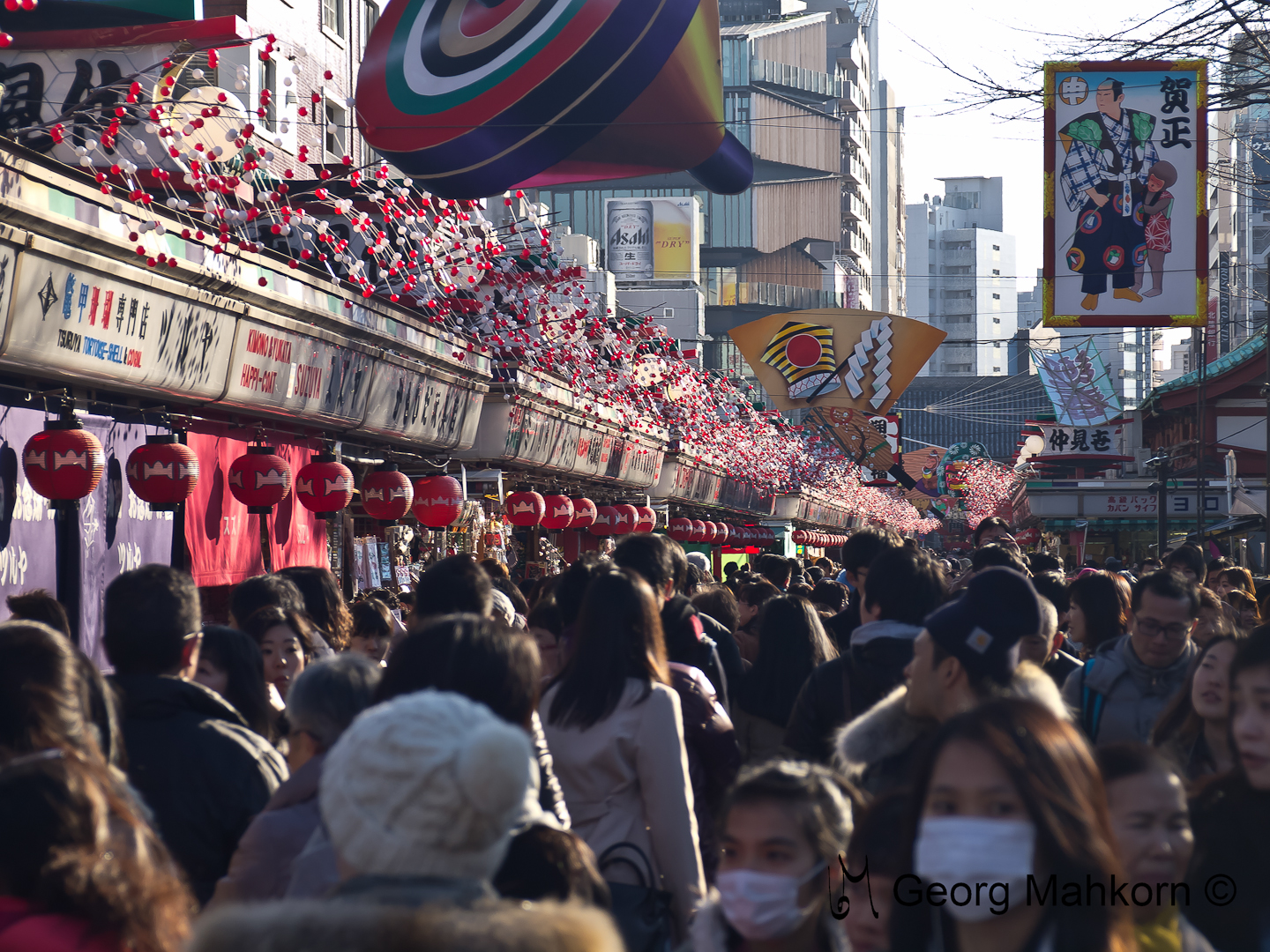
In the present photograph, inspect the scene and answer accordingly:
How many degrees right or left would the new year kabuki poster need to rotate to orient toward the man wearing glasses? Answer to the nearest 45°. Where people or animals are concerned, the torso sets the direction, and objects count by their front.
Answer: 0° — it already faces them

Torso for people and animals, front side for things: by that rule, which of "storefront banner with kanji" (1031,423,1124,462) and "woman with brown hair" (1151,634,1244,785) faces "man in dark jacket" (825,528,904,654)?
the storefront banner with kanji

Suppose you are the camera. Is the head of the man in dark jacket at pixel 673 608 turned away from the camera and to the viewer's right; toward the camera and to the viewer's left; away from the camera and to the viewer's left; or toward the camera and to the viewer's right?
away from the camera and to the viewer's right

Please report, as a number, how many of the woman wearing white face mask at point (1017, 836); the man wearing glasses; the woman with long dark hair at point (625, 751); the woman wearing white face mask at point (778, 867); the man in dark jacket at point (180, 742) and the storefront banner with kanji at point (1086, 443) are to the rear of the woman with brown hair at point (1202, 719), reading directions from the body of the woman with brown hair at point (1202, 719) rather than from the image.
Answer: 2

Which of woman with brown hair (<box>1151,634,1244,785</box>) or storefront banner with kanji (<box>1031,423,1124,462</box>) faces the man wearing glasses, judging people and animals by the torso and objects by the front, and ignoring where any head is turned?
the storefront banner with kanji

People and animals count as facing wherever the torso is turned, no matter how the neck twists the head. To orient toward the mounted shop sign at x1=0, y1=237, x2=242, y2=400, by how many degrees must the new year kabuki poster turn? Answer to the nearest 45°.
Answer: approximately 45° to its right

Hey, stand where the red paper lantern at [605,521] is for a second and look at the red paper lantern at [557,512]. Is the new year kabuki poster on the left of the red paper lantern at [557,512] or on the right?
left

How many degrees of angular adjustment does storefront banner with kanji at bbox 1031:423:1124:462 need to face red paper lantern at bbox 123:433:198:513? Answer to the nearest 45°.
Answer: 0° — it already faces it

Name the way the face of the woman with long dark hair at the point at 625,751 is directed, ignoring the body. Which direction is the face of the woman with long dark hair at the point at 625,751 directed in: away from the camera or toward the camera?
away from the camera

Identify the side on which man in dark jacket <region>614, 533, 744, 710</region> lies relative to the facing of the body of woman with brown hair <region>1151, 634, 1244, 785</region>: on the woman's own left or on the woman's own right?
on the woman's own right
